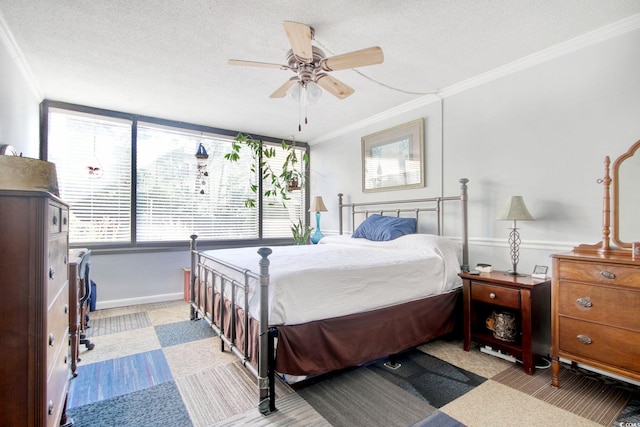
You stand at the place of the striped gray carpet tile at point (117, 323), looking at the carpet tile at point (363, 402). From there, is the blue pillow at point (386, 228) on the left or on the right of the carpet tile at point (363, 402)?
left

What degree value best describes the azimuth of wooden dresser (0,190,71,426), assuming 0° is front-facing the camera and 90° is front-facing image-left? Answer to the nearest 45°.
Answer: approximately 270°

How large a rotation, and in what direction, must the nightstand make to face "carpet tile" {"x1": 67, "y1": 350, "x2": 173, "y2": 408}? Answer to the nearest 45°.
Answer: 0° — it already faces it

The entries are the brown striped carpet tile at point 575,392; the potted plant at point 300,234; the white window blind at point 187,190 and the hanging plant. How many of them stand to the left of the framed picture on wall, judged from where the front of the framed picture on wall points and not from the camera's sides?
1

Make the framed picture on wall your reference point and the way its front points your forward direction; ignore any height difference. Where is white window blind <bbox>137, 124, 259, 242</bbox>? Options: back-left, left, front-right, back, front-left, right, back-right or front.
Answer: front-right

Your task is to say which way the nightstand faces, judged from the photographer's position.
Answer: facing the viewer and to the left of the viewer

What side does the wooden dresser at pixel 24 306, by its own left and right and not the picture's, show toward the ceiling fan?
front

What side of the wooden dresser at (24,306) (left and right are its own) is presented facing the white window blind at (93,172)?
left

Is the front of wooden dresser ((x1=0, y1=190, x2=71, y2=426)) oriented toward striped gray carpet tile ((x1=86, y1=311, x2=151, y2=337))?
no

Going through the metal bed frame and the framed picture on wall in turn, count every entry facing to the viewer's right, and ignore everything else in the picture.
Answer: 0

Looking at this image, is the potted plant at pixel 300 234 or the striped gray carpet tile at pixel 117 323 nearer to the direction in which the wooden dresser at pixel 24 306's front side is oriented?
the potted plant

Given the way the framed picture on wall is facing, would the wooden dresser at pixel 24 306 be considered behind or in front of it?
in front

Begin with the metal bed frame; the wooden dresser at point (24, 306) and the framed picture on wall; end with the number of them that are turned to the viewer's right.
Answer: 1

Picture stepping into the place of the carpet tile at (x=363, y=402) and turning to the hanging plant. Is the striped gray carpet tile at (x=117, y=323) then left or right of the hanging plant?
left

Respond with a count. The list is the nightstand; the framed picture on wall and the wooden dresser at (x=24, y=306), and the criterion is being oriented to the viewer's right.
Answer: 1

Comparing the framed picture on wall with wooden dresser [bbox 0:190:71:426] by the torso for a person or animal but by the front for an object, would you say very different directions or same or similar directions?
very different directions

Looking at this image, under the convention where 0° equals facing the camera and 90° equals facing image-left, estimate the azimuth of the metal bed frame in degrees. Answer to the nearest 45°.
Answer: approximately 45°

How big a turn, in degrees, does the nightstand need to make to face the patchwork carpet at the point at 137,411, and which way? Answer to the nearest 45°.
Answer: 0° — it already faces it
